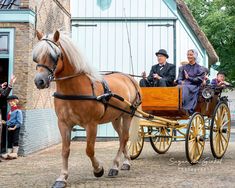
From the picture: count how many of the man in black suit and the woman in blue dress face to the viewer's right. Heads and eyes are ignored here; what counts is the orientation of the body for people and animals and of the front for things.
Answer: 0

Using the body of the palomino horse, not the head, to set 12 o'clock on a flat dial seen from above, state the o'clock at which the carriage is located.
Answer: The carriage is roughly at 6 o'clock from the palomino horse.

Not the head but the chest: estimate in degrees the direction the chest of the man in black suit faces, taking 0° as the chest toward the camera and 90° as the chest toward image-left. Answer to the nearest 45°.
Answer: approximately 45°

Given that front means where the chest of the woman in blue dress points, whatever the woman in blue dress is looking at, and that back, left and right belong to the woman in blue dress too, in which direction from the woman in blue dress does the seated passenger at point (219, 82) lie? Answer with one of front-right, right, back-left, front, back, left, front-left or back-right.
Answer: back

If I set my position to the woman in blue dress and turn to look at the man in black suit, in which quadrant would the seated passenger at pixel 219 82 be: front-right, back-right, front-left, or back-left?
back-right

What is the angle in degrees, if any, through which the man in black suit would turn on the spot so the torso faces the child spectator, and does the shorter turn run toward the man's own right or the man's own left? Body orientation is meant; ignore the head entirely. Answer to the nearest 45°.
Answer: approximately 45° to the man's own right

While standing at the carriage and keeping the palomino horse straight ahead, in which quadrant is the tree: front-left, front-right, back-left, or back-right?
back-right

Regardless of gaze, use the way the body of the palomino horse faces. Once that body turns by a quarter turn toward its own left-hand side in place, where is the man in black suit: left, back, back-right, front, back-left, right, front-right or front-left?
left

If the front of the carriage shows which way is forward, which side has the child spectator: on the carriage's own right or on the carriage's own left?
on the carriage's own right

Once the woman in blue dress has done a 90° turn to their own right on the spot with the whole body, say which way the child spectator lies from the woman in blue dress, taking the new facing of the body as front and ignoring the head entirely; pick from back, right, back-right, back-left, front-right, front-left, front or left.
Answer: front-left

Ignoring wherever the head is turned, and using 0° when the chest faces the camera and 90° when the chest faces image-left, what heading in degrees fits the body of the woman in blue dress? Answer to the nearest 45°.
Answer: approximately 45°
